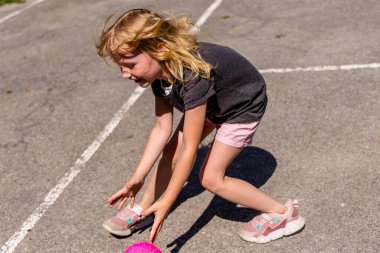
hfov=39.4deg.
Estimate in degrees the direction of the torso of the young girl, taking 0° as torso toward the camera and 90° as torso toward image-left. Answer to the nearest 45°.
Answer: approximately 45°
